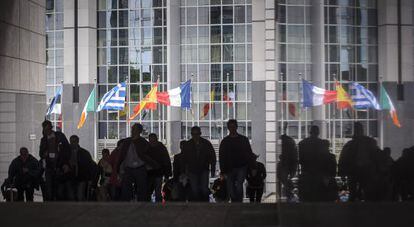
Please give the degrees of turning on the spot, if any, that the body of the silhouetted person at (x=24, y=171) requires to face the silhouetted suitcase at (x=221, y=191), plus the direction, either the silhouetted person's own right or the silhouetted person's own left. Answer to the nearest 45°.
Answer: approximately 90° to the silhouetted person's own left
